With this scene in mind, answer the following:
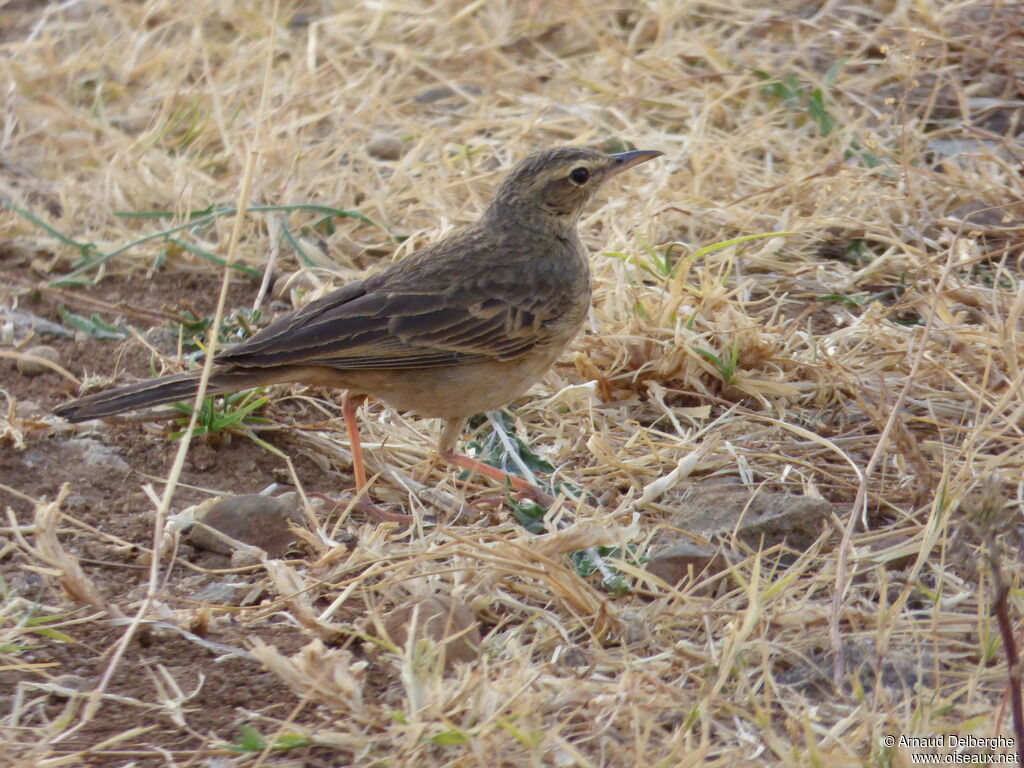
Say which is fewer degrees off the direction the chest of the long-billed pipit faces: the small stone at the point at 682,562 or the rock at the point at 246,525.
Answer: the small stone

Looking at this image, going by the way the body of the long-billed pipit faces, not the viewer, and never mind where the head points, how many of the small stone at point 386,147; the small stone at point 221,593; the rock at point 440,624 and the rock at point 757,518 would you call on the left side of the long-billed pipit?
1

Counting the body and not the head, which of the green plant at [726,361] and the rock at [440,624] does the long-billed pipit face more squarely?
the green plant

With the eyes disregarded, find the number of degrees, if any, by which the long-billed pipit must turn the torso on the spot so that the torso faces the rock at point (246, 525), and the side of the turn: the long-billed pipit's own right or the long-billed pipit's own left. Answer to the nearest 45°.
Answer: approximately 135° to the long-billed pipit's own right

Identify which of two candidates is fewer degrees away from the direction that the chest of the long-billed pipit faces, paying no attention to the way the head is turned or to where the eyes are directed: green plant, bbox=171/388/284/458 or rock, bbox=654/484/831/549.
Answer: the rock

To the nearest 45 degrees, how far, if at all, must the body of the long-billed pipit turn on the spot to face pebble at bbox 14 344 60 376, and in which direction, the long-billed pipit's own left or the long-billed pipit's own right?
approximately 135° to the long-billed pipit's own left

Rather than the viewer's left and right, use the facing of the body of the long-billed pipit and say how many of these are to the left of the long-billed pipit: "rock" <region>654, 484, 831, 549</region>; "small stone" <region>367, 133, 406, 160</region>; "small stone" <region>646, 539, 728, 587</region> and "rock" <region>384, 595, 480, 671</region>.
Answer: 1

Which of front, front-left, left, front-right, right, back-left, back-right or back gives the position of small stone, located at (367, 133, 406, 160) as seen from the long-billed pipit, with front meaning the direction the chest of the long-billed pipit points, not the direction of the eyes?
left

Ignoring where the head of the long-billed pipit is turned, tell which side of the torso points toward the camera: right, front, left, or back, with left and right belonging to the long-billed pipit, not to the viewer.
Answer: right

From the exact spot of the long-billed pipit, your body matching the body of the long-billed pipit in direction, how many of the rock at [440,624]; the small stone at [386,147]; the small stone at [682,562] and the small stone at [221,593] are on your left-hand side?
1

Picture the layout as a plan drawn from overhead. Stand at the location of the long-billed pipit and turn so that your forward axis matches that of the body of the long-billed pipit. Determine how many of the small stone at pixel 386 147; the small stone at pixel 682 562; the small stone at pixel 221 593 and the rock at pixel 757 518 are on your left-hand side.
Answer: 1

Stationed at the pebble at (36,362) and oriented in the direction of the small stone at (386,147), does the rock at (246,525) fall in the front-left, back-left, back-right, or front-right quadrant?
back-right

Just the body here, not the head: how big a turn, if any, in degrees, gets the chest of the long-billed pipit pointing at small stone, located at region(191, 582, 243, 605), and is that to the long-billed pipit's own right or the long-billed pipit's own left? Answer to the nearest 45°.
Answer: approximately 135° to the long-billed pipit's own right

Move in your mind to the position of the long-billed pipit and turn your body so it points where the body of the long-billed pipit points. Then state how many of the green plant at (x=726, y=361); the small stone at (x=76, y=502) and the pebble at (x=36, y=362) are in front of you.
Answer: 1
